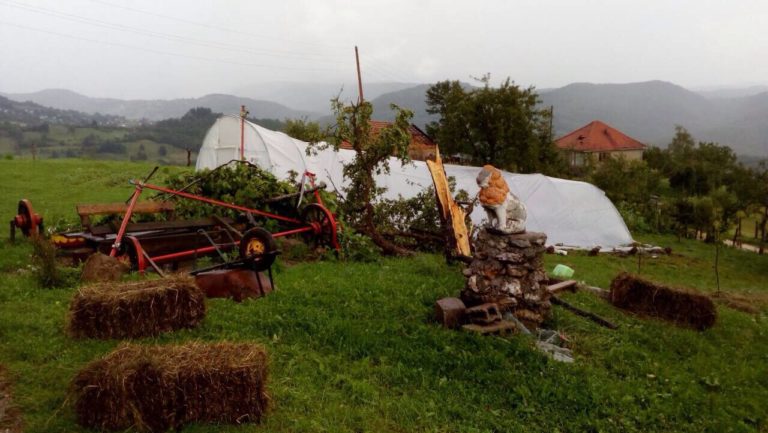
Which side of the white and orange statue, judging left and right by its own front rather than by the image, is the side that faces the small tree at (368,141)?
right

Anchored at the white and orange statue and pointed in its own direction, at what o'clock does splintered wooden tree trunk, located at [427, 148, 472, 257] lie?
The splintered wooden tree trunk is roughly at 4 o'clock from the white and orange statue.

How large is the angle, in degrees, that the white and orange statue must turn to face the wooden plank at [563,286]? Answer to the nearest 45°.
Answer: approximately 180°

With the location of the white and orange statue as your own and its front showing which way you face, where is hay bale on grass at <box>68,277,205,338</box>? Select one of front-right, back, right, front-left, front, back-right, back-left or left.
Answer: front

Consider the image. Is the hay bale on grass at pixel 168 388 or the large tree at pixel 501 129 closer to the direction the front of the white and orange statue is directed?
the hay bale on grass

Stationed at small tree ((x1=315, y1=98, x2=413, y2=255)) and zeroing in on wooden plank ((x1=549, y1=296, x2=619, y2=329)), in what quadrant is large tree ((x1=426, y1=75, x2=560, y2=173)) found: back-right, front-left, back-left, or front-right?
back-left

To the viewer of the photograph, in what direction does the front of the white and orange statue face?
facing the viewer and to the left of the viewer

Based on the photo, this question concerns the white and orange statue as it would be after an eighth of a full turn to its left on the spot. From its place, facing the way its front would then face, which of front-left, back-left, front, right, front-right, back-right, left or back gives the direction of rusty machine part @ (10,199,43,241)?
right

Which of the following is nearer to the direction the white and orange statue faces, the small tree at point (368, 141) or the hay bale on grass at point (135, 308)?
the hay bale on grass

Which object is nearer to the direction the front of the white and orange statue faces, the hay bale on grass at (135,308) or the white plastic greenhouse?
the hay bale on grass

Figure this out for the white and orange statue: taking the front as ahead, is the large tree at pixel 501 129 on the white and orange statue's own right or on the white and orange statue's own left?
on the white and orange statue's own right

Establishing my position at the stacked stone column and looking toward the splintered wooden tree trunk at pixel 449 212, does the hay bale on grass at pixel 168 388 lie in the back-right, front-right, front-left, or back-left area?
back-left

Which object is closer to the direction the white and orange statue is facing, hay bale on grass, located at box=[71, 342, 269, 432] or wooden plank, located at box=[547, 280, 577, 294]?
the hay bale on grass

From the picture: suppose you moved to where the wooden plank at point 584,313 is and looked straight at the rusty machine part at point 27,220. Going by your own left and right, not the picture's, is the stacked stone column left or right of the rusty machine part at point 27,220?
left
